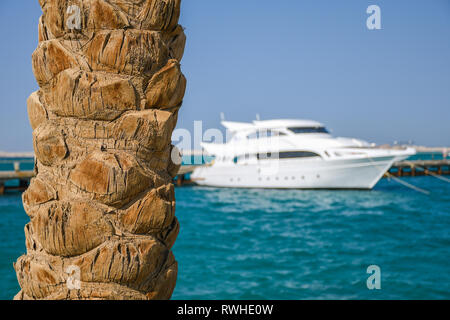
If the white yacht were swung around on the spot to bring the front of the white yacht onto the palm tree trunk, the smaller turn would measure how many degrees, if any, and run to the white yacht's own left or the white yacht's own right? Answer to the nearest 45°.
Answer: approximately 90° to the white yacht's own right

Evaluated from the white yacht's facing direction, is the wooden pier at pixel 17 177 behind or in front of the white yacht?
behind

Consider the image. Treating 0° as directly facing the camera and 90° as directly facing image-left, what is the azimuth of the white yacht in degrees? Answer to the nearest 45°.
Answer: approximately 270°
